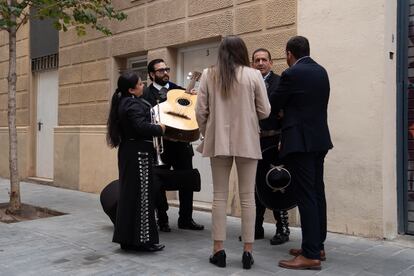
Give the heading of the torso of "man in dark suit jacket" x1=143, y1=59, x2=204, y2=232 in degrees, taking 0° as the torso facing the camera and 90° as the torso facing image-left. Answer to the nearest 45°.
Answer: approximately 315°

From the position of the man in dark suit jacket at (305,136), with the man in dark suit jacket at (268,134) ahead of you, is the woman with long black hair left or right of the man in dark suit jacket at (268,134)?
left

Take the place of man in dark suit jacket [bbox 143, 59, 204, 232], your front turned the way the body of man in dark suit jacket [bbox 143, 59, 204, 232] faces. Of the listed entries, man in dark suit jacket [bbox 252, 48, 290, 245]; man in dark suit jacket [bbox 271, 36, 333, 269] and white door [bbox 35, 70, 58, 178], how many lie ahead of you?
2

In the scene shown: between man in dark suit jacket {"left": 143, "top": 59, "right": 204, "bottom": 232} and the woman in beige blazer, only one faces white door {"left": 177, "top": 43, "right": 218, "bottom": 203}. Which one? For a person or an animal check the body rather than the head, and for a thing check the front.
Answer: the woman in beige blazer

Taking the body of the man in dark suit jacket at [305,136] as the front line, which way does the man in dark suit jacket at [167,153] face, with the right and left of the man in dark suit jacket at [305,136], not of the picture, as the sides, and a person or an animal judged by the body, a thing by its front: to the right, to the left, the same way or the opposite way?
the opposite way

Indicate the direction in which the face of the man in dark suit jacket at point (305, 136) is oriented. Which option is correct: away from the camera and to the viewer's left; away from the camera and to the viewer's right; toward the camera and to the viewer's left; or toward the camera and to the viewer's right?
away from the camera and to the viewer's left

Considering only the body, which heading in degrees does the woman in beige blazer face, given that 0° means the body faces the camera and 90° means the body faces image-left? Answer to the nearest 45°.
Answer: approximately 180°

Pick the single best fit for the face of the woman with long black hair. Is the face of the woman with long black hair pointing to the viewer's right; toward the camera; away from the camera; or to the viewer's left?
to the viewer's right

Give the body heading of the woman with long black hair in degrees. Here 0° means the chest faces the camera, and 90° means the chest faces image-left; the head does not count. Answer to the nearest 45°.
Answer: approximately 270°

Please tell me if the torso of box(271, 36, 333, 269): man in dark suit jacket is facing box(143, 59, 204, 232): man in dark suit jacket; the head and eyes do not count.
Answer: yes

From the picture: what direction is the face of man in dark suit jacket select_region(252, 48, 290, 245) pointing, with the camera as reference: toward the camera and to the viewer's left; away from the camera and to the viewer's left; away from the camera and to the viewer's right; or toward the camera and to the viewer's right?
toward the camera and to the viewer's left

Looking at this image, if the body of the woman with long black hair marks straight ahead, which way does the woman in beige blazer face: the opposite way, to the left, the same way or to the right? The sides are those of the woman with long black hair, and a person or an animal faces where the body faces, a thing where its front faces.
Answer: to the left

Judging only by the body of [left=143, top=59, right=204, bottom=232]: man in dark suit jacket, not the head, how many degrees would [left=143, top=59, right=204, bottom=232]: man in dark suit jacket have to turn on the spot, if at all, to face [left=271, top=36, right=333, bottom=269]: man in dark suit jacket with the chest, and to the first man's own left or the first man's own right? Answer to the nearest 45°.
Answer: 0° — they already face them

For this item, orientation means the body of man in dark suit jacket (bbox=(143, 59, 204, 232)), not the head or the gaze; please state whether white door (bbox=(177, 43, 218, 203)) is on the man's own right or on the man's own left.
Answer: on the man's own left

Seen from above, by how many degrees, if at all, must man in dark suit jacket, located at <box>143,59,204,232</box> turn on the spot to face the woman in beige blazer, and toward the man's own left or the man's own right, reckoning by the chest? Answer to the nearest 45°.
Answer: approximately 45° to the man's own right

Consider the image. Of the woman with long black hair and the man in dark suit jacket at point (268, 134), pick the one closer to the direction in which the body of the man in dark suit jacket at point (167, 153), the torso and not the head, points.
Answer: the man in dark suit jacket
